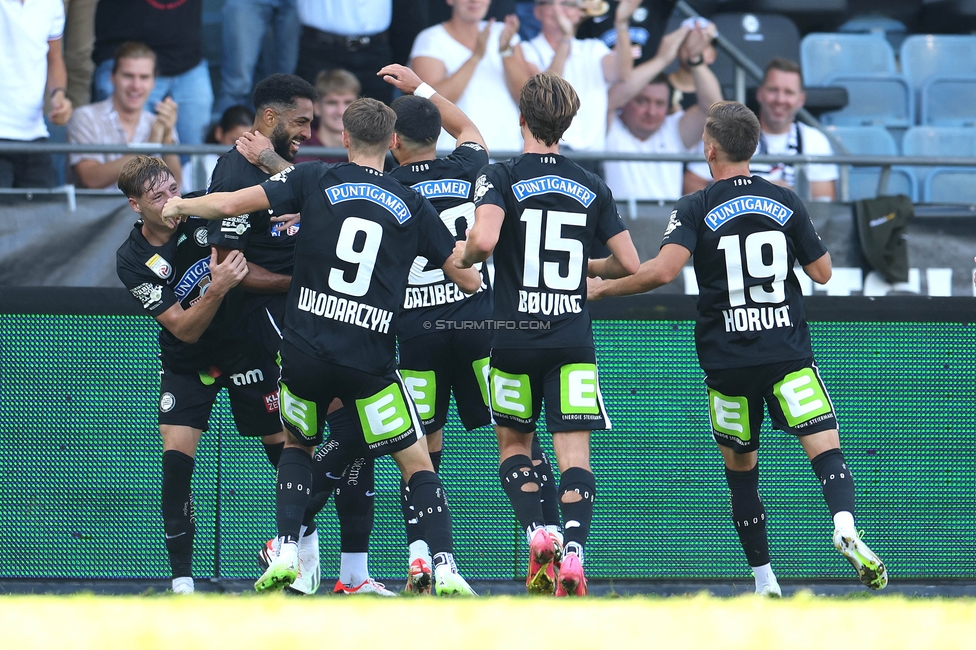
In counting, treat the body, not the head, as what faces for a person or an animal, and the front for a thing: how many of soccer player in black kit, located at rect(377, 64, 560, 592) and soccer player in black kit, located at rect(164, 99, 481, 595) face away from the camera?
2

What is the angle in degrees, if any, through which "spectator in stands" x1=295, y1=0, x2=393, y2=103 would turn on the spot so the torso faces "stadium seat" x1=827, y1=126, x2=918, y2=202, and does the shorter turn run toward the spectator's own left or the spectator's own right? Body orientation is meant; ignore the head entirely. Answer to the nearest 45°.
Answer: approximately 90° to the spectator's own left

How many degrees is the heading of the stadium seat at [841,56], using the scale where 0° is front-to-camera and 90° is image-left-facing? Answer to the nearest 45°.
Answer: approximately 0°

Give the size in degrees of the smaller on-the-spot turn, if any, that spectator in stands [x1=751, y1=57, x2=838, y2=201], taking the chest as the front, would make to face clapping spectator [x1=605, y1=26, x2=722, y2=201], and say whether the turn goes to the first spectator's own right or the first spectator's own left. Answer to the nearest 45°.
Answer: approximately 90° to the first spectator's own right

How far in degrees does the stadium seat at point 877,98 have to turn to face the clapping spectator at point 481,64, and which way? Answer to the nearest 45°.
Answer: approximately 45° to its right
